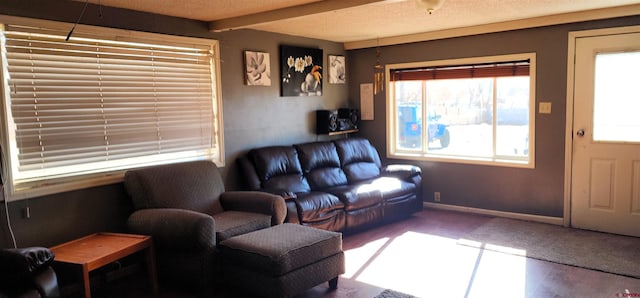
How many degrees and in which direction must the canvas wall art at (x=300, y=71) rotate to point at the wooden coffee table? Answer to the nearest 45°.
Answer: approximately 90° to its right

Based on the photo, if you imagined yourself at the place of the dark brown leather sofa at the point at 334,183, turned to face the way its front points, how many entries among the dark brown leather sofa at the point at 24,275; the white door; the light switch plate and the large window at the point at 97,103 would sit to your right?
2

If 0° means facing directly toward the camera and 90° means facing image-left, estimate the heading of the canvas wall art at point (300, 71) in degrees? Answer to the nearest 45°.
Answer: approximately 315°

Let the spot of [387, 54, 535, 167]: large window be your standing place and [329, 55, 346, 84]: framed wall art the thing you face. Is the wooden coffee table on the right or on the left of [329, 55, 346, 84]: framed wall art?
left

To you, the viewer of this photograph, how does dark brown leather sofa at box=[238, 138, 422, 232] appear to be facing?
facing the viewer and to the right of the viewer

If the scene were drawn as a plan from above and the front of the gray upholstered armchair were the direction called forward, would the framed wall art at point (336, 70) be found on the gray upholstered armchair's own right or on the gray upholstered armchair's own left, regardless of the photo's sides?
on the gray upholstered armchair's own left

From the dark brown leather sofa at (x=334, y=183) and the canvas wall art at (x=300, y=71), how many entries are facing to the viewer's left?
0

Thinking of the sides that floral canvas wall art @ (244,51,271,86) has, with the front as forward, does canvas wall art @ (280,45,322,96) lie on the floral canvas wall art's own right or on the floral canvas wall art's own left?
on the floral canvas wall art's own left
